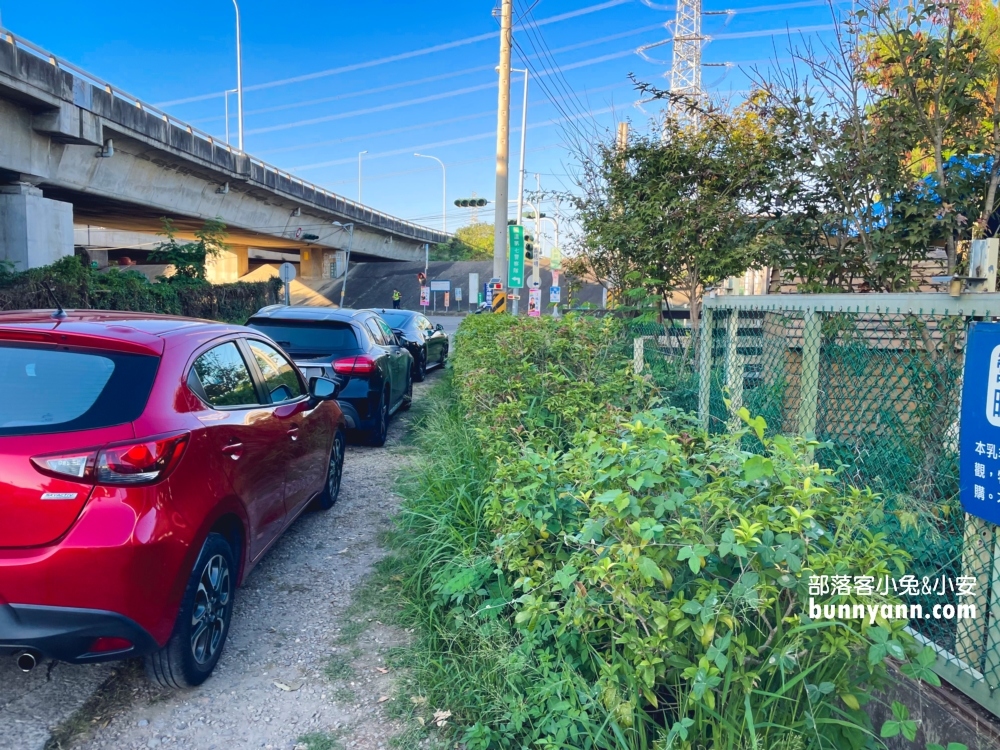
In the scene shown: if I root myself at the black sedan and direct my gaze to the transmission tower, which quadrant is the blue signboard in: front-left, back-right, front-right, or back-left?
back-right

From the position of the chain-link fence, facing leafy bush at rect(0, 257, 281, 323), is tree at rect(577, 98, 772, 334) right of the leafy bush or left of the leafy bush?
right

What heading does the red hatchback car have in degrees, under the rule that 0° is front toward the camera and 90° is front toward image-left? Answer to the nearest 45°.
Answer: approximately 225°

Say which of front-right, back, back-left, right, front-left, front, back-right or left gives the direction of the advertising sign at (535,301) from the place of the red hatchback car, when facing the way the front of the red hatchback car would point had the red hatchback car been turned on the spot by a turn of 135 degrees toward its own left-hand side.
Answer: back-right

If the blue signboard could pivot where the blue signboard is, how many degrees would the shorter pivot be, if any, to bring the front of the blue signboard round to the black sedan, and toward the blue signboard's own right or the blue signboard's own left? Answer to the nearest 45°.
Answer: approximately 90° to the blue signboard's own right

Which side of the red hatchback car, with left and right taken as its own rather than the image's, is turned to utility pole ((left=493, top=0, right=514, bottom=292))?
front

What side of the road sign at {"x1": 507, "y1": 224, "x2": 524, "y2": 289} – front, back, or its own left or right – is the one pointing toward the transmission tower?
back

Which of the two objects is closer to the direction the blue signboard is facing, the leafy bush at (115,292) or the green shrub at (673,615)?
the green shrub

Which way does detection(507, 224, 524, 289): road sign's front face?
toward the camera

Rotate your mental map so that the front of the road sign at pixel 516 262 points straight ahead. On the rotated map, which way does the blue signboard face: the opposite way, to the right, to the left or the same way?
to the right

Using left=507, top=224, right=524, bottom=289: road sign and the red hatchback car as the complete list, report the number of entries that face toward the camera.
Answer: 1

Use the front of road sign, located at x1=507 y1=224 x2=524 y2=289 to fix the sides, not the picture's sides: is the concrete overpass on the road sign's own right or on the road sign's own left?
on the road sign's own right

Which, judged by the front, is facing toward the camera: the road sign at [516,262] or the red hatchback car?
the road sign

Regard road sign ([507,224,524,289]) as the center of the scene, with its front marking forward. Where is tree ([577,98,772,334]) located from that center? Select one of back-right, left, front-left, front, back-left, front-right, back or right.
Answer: front

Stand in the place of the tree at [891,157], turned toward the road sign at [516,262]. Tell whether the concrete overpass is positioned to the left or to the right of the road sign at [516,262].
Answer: left

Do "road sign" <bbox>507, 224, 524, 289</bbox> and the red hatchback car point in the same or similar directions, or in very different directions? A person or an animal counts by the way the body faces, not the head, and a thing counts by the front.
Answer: very different directions

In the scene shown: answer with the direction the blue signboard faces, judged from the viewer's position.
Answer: facing the viewer and to the left of the viewer

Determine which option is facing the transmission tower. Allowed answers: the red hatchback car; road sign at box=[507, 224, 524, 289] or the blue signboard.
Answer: the red hatchback car

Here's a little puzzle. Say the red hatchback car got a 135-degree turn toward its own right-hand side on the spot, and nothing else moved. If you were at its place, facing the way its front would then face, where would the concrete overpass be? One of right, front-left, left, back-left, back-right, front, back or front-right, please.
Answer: back

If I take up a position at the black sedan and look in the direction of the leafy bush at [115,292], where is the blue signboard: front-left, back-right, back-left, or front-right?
back-left
